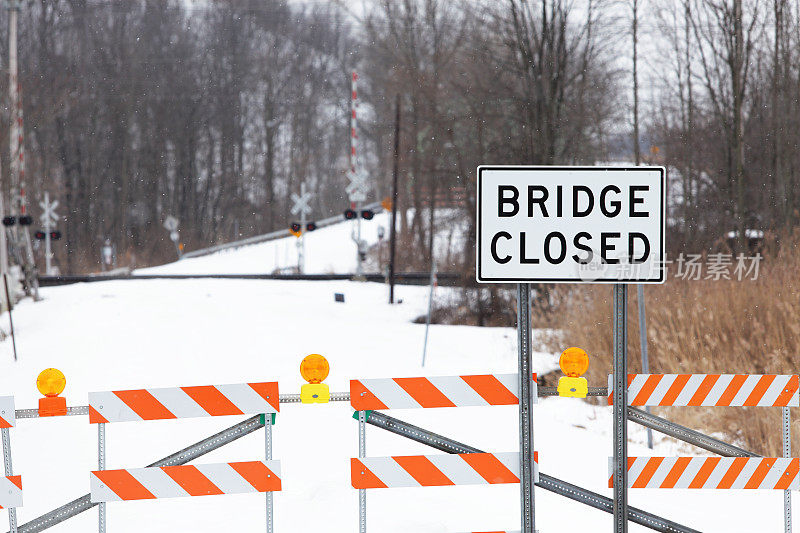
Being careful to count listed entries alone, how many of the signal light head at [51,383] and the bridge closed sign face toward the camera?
2

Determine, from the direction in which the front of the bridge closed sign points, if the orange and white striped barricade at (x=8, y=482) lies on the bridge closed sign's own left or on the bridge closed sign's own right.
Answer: on the bridge closed sign's own right

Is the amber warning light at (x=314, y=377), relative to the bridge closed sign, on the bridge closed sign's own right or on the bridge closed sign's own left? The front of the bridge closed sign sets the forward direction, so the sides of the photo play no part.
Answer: on the bridge closed sign's own right

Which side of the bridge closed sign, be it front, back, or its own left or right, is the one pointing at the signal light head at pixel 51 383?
right

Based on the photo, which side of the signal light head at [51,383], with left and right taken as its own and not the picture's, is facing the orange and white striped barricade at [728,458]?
left

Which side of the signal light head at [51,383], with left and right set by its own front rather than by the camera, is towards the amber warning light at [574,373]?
left

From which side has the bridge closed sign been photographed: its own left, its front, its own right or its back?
front

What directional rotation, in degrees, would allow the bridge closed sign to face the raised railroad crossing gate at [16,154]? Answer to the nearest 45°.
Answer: approximately 135° to its right

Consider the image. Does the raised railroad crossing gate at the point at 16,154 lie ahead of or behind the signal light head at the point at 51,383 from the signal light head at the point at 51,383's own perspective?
behind

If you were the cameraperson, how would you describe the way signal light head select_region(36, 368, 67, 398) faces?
facing the viewer

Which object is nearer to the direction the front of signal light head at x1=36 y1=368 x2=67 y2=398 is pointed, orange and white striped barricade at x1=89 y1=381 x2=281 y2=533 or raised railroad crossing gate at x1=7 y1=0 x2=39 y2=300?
the orange and white striped barricade

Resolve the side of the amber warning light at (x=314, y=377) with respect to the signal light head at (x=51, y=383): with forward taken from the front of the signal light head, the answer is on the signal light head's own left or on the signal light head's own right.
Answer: on the signal light head's own left

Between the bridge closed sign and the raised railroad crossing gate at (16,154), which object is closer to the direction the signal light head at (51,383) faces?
the bridge closed sign
